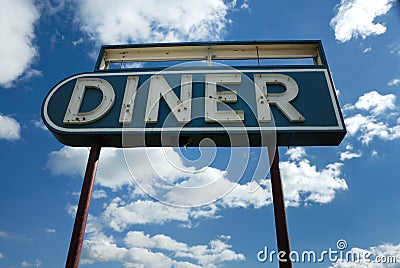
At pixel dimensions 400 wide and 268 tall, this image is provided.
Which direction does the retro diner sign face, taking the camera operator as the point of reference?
facing the viewer
